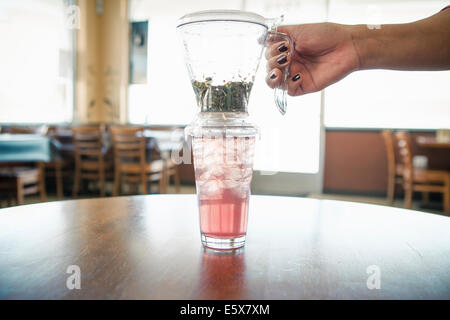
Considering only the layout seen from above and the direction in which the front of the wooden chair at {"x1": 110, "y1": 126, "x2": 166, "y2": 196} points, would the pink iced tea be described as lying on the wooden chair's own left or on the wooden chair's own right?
on the wooden chair's own right

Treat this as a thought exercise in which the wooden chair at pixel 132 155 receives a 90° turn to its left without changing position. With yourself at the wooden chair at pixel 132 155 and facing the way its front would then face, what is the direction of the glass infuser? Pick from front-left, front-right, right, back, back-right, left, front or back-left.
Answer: back-left

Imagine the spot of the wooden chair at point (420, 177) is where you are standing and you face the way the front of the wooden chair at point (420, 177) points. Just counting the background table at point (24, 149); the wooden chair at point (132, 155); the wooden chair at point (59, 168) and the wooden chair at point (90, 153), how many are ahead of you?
0

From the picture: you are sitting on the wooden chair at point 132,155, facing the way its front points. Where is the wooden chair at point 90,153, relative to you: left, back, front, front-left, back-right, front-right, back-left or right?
left

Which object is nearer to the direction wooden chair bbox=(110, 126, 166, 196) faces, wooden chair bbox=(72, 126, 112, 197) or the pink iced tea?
the wooden chair

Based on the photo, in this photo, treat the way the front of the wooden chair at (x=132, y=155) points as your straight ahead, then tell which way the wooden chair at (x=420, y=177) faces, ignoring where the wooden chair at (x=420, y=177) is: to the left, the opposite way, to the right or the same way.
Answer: to the right

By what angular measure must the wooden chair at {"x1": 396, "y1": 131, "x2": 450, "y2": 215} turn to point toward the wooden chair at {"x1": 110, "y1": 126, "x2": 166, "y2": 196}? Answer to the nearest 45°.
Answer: approximately 180°

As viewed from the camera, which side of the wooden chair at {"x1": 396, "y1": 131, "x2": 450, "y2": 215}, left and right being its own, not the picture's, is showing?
right

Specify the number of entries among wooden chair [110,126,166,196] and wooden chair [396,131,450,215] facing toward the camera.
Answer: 0

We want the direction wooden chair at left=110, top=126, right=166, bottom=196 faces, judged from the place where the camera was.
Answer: facing away from the viewer and to the right of the viewer

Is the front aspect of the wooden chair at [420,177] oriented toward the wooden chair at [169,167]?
no

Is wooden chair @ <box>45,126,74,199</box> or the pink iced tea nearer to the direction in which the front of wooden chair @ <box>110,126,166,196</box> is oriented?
the wooden chair
